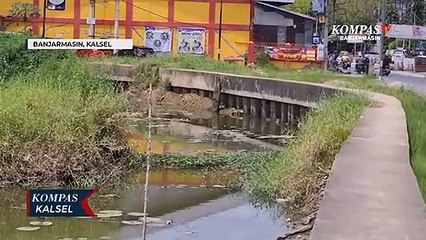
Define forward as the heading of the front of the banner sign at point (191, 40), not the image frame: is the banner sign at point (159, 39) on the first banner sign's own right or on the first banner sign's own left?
on the first banner sign's own right

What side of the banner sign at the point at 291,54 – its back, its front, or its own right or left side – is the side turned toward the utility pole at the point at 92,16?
right

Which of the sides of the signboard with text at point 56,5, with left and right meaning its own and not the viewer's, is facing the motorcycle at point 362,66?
left

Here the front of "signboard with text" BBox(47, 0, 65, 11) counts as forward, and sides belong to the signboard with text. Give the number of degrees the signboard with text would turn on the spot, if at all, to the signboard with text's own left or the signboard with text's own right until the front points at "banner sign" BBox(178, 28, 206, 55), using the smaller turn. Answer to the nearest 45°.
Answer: approximately 90° to the signboard with text's own left

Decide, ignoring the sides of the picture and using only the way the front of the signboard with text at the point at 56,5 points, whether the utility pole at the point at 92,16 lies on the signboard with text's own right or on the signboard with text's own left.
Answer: on the signboard with text's own left

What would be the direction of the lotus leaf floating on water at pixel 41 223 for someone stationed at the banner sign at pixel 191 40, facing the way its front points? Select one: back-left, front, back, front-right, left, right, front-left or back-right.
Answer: front

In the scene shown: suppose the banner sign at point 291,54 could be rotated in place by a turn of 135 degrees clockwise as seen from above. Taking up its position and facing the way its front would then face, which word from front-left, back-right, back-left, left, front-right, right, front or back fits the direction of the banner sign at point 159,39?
front

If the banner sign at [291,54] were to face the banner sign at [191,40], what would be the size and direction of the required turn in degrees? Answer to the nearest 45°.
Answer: approximately 135° to its right

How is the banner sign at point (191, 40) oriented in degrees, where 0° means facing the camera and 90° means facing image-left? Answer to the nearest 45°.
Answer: approximately 0°

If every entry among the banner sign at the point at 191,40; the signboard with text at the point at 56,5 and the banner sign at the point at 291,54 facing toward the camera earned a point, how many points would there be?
3

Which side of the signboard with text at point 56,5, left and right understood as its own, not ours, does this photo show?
front

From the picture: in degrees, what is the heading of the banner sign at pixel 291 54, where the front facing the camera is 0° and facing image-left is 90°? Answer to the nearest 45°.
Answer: approximately 0°

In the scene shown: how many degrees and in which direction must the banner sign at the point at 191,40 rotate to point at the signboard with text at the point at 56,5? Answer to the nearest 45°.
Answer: approximately 90° to its right

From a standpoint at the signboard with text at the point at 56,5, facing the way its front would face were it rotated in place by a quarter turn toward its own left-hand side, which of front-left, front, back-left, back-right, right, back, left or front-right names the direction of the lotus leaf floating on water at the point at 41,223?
right

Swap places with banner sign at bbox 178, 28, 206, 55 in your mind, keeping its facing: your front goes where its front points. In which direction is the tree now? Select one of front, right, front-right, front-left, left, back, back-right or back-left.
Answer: right

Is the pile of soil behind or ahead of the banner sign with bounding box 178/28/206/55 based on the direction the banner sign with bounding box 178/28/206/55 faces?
ahead

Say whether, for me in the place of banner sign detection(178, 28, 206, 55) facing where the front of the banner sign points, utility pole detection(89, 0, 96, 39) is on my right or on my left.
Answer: on my right
